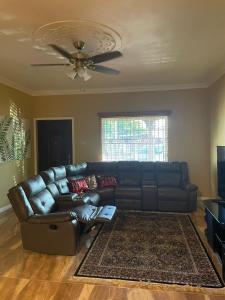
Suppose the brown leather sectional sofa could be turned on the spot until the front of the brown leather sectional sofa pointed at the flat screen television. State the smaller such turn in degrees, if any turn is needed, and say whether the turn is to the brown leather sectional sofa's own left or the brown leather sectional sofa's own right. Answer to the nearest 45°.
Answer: approximately 45° to the brown leather sectional sofa's own left

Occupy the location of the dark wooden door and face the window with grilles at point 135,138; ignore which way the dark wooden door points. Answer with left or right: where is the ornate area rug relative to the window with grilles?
right

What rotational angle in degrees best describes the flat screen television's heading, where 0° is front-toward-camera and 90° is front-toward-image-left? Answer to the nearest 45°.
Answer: approximately 90°

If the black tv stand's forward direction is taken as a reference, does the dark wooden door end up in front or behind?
in front

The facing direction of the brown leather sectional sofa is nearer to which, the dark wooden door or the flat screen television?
the flat screen television

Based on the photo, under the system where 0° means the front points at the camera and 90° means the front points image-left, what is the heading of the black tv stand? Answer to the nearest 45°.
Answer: approximately 90°

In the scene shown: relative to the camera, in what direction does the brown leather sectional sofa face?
facing the viewer and to the right of the viewer

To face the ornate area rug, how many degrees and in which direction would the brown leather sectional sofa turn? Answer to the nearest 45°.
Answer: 0° — it already faces it

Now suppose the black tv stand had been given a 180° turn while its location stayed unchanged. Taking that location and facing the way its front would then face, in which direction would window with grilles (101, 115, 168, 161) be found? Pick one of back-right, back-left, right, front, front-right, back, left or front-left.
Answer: back-left

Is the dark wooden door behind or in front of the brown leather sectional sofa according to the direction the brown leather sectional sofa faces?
behind
